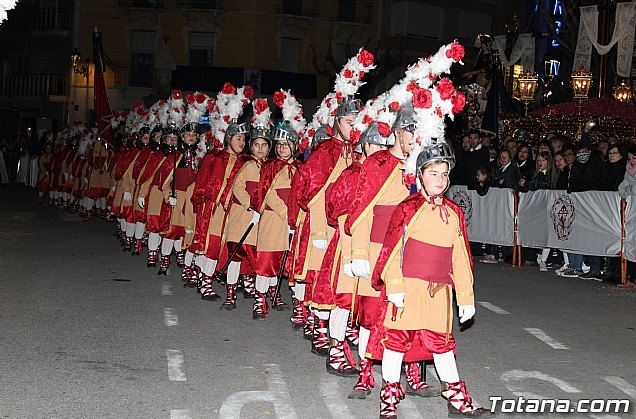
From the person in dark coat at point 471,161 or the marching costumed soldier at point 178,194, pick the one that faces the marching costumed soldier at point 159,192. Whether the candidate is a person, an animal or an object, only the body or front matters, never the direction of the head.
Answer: the person in dark coat

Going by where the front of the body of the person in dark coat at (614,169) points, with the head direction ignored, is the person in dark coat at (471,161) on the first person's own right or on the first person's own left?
on the first person's own right

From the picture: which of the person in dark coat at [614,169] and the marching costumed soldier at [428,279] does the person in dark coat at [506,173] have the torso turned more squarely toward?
the marching costumed soldier

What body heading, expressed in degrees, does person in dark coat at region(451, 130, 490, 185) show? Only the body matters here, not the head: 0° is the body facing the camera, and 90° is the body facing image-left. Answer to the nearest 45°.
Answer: approximately 45°

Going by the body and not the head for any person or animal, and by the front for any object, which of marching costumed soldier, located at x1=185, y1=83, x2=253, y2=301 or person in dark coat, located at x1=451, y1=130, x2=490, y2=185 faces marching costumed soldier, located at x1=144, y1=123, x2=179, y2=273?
the person in dark coat

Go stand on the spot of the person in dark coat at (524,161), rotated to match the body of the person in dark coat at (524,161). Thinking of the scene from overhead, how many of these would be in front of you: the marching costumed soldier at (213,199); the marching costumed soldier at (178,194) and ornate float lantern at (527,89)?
2

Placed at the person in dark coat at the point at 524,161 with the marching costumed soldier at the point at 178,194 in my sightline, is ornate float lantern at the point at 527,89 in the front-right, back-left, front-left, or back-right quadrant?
back-right
